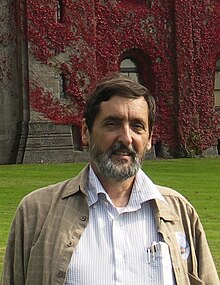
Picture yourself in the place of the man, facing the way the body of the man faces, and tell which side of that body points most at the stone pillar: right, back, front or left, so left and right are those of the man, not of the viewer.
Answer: back

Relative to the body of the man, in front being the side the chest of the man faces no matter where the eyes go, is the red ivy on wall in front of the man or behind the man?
behind

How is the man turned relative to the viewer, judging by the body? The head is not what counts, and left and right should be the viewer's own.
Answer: facing the viewer
